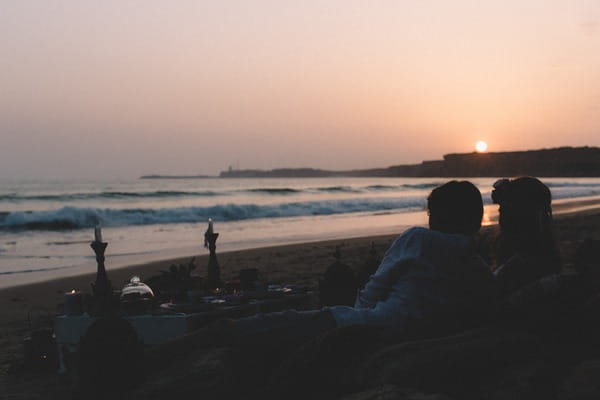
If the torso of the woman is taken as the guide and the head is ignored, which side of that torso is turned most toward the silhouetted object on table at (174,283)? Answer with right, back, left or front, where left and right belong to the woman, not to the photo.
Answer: left

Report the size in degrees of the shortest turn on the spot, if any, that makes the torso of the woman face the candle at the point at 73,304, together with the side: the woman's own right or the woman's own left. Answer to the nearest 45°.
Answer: approximately 90° to the woman's own left

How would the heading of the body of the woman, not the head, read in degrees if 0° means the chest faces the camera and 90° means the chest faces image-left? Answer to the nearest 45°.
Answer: approximately 180°

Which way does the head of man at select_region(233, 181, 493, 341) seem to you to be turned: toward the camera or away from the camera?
away from the camera

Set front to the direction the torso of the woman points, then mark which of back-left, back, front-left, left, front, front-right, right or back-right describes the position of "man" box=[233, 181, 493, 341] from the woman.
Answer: back-left

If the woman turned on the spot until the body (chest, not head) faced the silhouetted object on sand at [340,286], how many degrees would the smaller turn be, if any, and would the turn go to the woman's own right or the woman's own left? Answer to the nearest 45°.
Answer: approximately 45° to the woman's own left

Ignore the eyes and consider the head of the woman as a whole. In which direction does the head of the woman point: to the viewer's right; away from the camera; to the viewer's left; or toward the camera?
away from the camera

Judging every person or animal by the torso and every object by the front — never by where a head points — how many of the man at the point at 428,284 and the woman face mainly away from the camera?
2

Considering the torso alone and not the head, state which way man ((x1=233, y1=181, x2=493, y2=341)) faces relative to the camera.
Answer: away from the camera

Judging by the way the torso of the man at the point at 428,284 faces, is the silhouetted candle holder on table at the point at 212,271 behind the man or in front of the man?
in front

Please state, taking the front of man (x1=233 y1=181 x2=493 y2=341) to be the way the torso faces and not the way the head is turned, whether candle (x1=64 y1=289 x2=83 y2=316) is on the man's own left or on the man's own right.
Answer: on the man's own left
